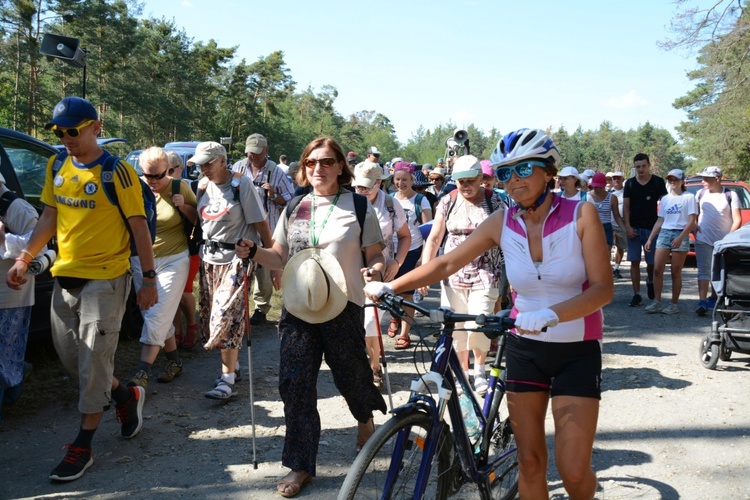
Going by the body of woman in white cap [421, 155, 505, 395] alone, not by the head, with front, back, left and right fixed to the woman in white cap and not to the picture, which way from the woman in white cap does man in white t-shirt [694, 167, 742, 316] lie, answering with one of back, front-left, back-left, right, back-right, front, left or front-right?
back-left

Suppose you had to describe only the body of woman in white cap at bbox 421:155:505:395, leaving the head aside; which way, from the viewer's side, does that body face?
toward the camera

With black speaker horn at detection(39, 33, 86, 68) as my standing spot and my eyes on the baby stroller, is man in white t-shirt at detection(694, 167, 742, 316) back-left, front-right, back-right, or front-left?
front-left

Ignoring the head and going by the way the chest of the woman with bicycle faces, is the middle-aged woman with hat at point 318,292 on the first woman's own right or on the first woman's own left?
on the first woman's own right

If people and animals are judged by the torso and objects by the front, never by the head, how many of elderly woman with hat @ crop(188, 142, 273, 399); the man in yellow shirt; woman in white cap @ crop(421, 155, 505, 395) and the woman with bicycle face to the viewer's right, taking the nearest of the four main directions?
0

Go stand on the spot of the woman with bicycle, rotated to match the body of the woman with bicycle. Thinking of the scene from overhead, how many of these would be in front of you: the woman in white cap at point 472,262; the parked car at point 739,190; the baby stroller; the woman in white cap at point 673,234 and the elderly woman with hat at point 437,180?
0

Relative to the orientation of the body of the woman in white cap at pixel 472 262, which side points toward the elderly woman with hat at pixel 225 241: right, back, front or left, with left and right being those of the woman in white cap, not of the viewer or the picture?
right

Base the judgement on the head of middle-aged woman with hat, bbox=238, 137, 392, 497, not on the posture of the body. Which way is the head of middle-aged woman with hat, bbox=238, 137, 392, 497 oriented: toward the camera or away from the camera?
toward the camera

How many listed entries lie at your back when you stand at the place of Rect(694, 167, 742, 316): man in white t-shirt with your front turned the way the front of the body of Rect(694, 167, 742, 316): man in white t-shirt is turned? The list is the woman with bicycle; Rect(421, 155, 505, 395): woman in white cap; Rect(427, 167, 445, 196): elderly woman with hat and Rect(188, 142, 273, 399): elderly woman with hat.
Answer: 0

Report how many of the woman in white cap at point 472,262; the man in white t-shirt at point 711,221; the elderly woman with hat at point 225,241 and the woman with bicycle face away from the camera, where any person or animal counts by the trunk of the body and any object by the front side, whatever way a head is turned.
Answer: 0

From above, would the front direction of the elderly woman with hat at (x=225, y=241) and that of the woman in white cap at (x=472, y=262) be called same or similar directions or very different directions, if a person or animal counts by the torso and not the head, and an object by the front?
same or similar directions

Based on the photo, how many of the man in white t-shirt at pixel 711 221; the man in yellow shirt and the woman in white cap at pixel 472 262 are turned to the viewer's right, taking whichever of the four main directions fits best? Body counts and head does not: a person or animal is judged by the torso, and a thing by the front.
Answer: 0

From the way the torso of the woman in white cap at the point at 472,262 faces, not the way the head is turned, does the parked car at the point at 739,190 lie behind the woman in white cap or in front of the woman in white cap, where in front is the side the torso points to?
behind

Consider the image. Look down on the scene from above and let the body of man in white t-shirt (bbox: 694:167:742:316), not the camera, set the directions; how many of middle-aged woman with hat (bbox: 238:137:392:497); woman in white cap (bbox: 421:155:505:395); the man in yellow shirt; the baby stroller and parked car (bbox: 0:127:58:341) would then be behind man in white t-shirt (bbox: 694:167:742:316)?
0

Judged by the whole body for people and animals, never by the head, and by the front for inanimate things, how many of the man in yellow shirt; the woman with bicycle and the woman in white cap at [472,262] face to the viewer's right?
0

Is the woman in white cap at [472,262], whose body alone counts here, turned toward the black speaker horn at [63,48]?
no

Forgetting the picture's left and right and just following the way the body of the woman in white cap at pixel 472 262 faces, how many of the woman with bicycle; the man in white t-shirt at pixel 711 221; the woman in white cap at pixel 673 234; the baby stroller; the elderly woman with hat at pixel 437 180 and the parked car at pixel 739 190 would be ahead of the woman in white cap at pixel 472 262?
1

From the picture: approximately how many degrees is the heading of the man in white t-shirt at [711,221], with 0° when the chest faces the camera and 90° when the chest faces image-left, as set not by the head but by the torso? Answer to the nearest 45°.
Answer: approximately 45°

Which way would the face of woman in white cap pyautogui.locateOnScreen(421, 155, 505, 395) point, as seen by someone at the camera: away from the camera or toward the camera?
toward the camera

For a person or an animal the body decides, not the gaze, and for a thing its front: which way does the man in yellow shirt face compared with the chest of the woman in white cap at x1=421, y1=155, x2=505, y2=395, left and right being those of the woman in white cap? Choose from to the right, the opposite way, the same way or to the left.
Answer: the same way

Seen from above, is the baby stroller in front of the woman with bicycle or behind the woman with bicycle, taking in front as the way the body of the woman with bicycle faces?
behind
